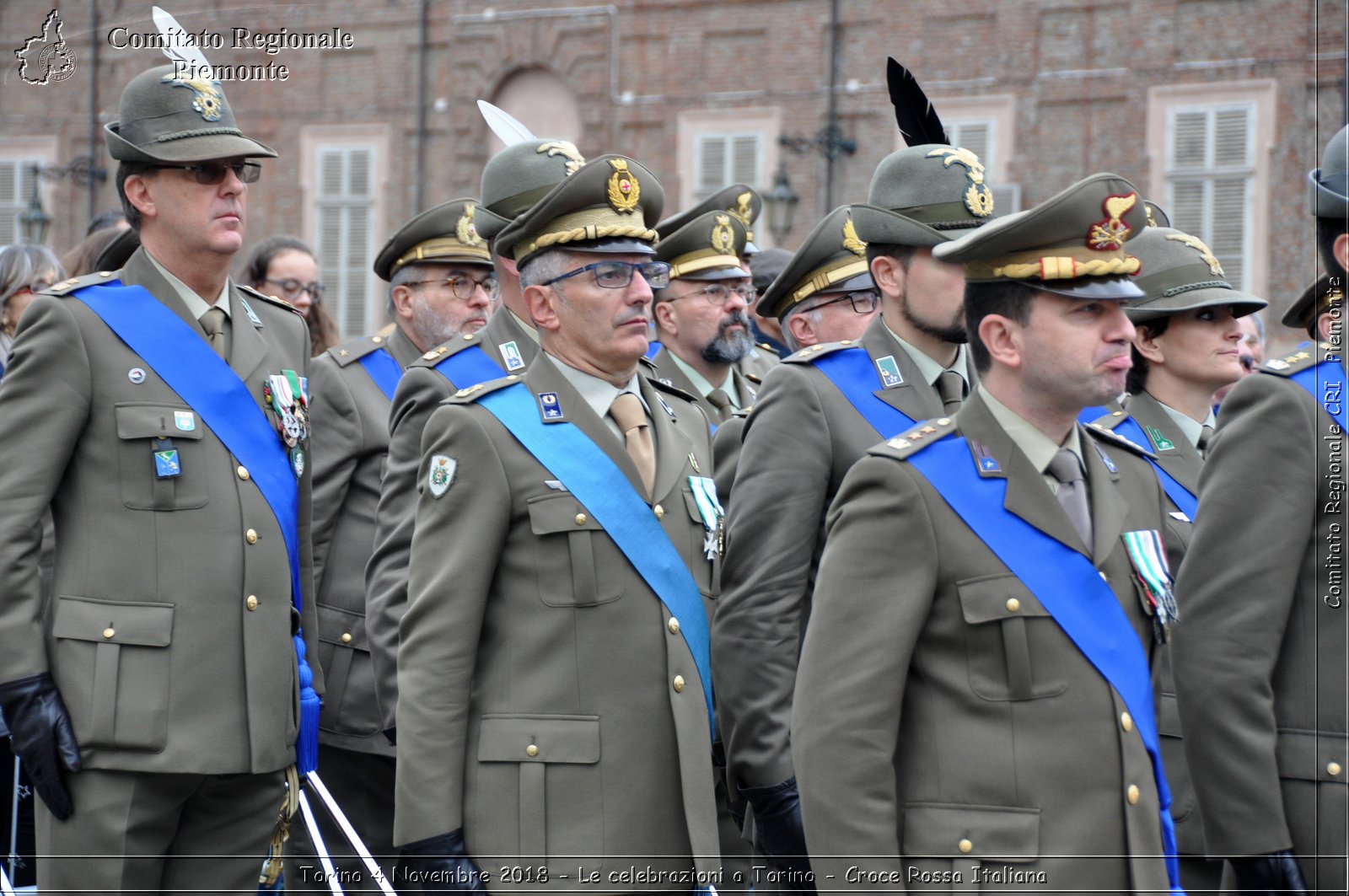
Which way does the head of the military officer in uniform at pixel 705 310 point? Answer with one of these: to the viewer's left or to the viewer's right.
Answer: to the viewer's right

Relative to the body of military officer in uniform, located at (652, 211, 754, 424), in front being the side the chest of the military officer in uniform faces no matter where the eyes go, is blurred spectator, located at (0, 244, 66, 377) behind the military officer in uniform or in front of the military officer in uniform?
behind

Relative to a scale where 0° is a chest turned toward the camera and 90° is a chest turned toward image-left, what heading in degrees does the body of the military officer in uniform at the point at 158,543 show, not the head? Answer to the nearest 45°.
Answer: approximately 315°

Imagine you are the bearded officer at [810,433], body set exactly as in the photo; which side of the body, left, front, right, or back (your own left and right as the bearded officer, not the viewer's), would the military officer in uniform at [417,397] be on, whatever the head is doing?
back

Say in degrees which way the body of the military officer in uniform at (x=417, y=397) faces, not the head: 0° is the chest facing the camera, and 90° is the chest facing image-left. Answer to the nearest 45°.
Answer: approximately 315°
